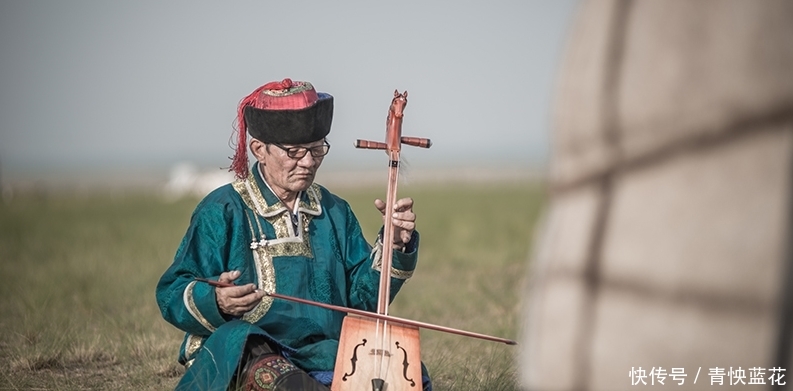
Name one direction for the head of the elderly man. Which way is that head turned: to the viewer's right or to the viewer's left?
to the viewer's right

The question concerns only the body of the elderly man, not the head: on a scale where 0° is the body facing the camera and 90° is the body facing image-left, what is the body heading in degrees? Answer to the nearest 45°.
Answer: approximately 315°
